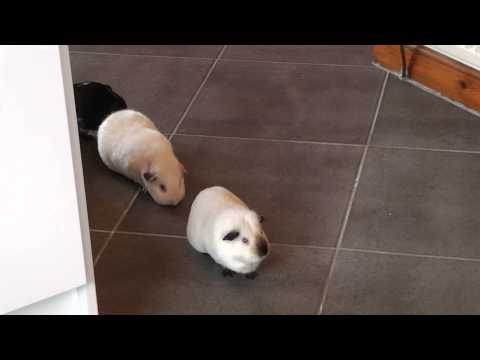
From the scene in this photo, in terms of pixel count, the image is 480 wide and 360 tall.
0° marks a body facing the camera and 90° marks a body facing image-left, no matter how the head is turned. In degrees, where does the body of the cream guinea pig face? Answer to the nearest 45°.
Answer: approximately 315°

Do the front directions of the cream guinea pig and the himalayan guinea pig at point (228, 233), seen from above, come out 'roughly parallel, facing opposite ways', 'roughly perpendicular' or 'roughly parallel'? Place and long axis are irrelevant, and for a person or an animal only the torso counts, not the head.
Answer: roughly parallel

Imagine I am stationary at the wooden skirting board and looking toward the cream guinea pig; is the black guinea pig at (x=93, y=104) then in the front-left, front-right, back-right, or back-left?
front-right

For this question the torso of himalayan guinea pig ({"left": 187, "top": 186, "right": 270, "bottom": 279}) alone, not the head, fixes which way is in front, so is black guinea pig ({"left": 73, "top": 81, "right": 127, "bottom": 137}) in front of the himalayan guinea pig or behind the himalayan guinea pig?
behind

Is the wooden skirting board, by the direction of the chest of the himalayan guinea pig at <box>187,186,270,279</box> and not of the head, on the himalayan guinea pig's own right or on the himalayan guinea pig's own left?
on the himalayan guinea pig's own left

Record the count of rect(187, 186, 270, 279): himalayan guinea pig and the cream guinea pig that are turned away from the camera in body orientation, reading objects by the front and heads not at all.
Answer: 0

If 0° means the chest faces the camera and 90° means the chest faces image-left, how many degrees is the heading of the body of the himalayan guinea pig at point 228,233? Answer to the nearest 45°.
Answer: approximately 315°

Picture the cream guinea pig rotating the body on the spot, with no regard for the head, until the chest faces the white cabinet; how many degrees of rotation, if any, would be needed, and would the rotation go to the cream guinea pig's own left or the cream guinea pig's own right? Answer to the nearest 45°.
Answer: approximately 45° to the cream guinea pig's own right

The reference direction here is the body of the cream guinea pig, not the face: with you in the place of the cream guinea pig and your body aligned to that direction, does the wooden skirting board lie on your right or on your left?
on your left
